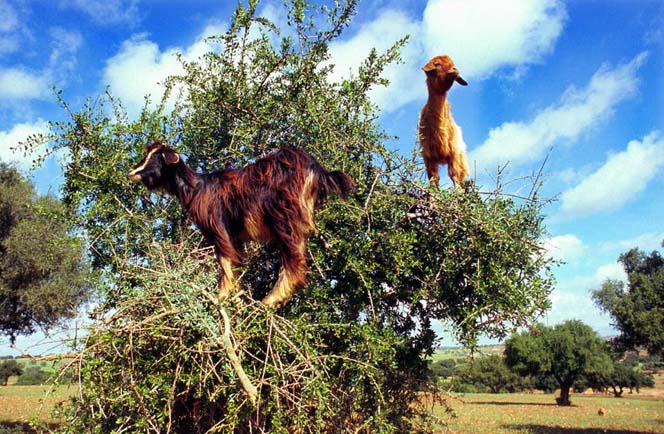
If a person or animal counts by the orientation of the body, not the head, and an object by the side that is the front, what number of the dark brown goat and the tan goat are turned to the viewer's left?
1

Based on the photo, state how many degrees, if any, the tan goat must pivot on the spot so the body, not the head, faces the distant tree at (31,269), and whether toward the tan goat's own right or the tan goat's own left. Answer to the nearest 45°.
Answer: approximately 135° to the tan goat's own right

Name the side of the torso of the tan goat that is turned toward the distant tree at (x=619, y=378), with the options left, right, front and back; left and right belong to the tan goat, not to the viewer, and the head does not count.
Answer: back

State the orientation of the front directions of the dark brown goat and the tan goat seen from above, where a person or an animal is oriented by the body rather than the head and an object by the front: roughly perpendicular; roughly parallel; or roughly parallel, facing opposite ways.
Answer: roughly perpendicular

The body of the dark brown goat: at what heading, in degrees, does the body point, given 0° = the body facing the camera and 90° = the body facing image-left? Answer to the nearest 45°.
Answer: approximately 90°

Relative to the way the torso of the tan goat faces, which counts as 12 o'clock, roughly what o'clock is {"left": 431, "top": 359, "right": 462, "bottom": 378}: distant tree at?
The distant tree is roughly at 6 o'clock from the tan goat.
